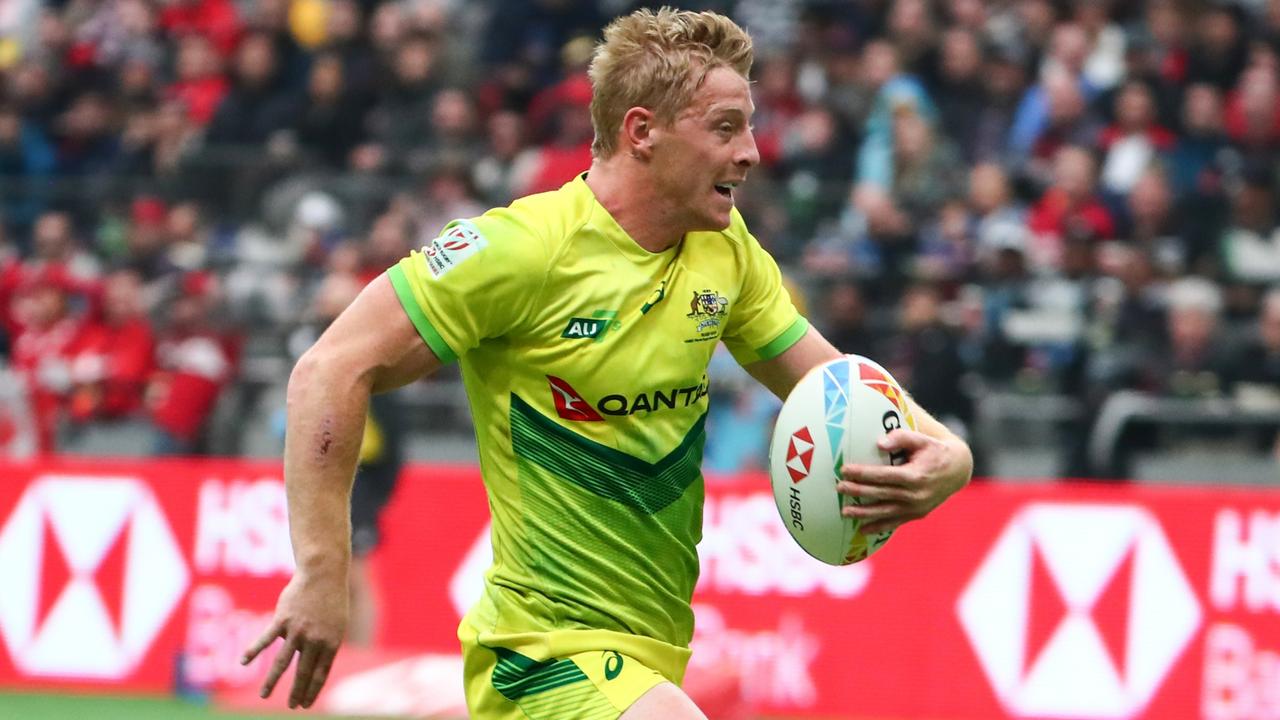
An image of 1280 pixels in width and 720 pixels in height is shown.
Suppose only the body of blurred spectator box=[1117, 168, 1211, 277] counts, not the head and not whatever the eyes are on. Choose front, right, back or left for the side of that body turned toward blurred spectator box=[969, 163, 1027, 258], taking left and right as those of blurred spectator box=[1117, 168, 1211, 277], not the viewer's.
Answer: right

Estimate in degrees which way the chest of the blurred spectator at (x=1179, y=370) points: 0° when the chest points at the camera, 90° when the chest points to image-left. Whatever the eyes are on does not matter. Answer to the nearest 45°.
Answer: approximately 45°

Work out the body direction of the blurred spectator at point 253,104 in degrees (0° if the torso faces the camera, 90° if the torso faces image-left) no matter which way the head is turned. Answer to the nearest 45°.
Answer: approximately 0°

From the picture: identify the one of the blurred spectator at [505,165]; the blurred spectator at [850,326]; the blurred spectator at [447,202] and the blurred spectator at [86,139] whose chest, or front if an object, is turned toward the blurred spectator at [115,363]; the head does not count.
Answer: the blurred spectator at [86,139]

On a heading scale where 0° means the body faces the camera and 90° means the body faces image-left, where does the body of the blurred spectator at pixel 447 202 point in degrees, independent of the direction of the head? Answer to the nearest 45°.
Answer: approximately 0°
